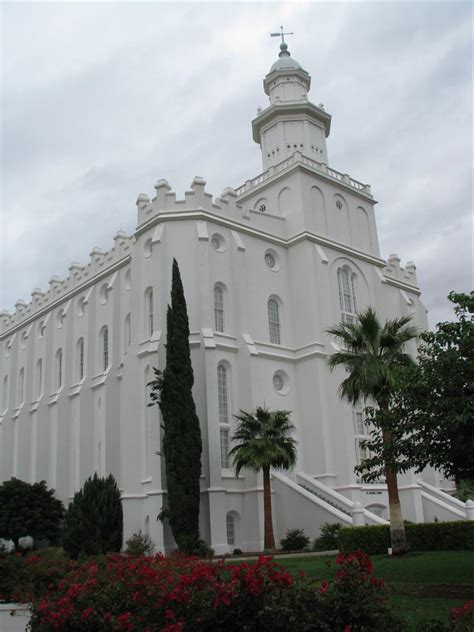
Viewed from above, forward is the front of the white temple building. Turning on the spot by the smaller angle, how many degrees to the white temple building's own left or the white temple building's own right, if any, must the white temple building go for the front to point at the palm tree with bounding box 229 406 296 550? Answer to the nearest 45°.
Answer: approximately 45° to the white temple building's own right

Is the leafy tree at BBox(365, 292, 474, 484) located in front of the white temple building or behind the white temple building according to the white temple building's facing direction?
in front

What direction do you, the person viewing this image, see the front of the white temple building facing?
facing the viewer and to the right of the viewer

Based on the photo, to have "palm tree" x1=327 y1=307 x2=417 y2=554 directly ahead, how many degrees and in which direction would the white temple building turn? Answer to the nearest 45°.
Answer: approximately 45° to its right

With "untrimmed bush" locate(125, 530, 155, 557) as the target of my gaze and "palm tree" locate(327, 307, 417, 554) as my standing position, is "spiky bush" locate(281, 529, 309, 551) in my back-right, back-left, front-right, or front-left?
front-right

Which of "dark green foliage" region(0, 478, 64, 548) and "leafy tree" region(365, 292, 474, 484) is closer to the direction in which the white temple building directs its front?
the leafy tree

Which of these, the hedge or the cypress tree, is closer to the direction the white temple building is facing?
the hedge
